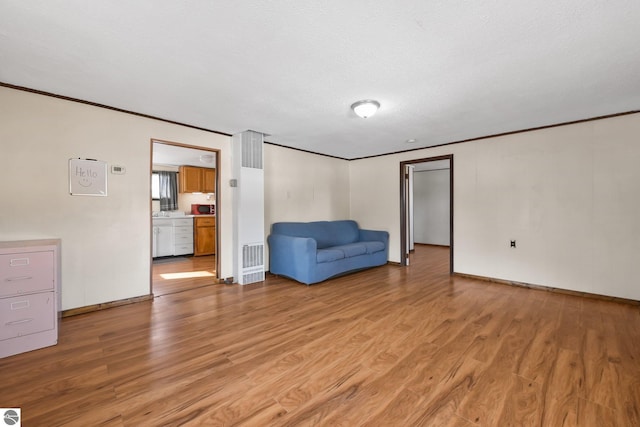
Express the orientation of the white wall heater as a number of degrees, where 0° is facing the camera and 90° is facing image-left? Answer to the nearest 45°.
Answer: approximately 315°

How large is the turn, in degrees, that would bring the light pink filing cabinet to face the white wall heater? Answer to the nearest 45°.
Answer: approximately 90° to its left

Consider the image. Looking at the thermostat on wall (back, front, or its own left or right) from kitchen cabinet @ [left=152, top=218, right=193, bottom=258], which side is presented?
back

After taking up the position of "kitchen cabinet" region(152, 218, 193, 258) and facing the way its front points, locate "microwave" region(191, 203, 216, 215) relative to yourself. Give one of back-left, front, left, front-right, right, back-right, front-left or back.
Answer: left

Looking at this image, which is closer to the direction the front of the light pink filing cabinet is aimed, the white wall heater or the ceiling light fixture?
the ceiling light fixture

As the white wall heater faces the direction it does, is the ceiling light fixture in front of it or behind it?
in front

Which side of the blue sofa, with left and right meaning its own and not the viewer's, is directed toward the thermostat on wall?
right
